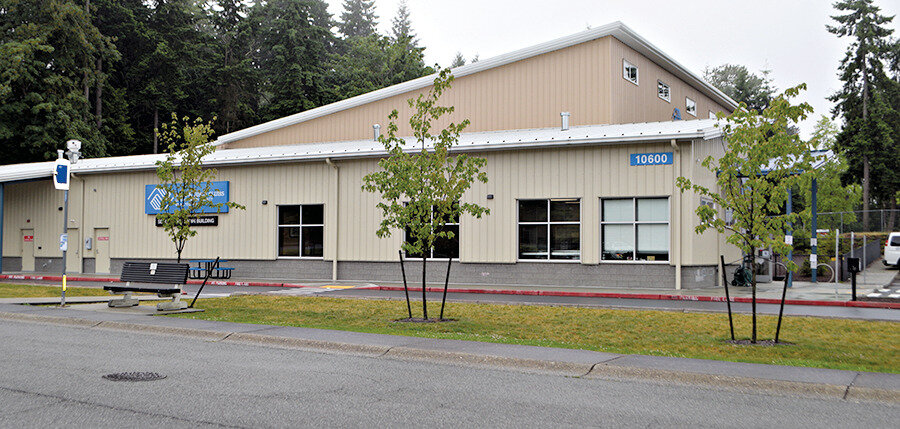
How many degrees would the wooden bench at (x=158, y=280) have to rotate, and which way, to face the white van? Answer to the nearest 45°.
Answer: approximately 135° to its left

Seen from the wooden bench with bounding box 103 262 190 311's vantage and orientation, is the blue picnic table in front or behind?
behind

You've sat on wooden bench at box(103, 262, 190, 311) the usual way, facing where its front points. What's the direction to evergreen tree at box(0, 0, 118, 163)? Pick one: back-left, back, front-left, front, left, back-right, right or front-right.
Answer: back-right

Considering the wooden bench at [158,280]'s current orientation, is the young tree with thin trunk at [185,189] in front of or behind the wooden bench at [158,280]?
behind

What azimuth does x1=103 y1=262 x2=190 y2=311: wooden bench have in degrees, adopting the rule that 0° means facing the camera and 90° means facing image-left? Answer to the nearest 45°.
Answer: approximately 45°

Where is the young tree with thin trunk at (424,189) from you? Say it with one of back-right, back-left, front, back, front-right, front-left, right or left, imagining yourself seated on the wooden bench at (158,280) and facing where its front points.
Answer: left

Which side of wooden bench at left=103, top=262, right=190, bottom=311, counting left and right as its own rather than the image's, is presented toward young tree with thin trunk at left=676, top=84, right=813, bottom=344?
left

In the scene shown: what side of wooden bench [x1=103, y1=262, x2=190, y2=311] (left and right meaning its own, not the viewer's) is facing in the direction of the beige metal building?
back

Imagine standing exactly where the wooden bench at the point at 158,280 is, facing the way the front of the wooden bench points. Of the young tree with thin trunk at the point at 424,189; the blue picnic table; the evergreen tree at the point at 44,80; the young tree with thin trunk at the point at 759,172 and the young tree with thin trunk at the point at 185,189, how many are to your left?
2
